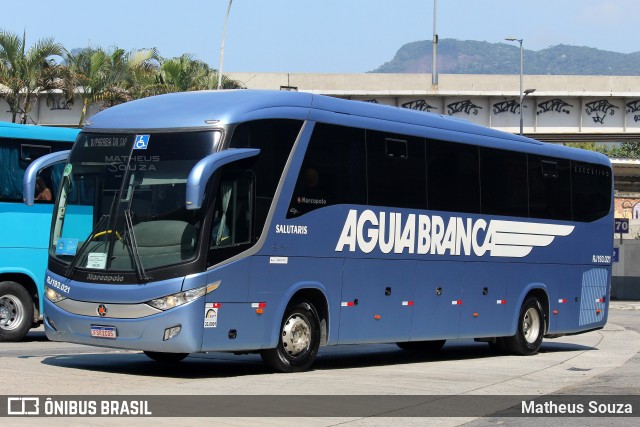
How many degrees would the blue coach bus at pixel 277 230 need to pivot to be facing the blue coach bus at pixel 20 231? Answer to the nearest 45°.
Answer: approximately 90° to its right

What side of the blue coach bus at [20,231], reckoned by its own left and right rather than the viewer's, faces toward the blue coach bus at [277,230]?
left

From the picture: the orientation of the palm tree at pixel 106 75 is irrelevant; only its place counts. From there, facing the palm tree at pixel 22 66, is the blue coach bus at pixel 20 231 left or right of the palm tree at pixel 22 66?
left

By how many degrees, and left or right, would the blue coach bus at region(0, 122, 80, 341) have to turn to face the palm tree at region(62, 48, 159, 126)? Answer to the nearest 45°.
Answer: approximately 135° to its right

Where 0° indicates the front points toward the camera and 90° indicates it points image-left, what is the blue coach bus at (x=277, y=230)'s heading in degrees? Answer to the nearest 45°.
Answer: approximately 45°

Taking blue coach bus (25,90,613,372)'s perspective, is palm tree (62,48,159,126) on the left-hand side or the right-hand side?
on its right

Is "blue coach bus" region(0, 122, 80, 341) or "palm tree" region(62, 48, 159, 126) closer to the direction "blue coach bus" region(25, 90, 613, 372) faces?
the blue coach bus

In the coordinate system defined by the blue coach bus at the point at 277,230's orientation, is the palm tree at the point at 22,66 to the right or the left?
on its right
